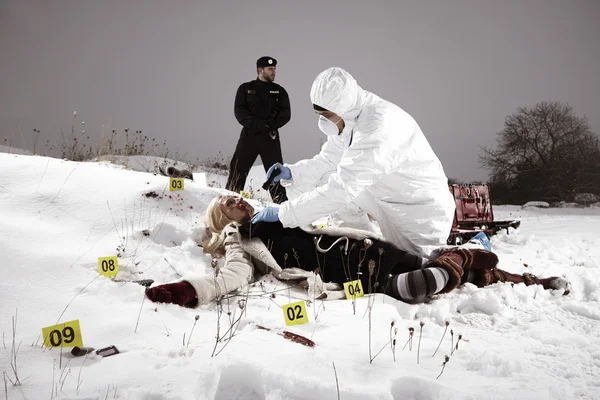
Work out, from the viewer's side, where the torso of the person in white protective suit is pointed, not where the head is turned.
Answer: to the viewer's left

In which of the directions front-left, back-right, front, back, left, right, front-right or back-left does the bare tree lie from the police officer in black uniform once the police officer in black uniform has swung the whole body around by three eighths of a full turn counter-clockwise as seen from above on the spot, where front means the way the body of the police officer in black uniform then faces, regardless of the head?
front

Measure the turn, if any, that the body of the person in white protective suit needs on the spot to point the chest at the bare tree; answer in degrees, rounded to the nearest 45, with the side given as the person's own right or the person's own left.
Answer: approximately 135° to the person's own right

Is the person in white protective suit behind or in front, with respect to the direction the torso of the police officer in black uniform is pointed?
in front

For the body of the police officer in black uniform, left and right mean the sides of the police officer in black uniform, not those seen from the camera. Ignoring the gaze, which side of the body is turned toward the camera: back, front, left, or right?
front

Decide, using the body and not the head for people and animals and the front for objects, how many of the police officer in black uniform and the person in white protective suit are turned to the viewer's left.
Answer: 1

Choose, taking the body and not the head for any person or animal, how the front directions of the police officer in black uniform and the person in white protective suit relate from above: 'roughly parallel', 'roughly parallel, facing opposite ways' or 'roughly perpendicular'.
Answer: roughly perpendicular

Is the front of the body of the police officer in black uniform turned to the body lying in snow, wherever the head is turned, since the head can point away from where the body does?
yes

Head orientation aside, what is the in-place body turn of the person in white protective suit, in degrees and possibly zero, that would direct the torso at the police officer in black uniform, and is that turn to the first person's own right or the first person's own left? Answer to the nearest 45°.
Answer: approximately 45° to the first person's own right
